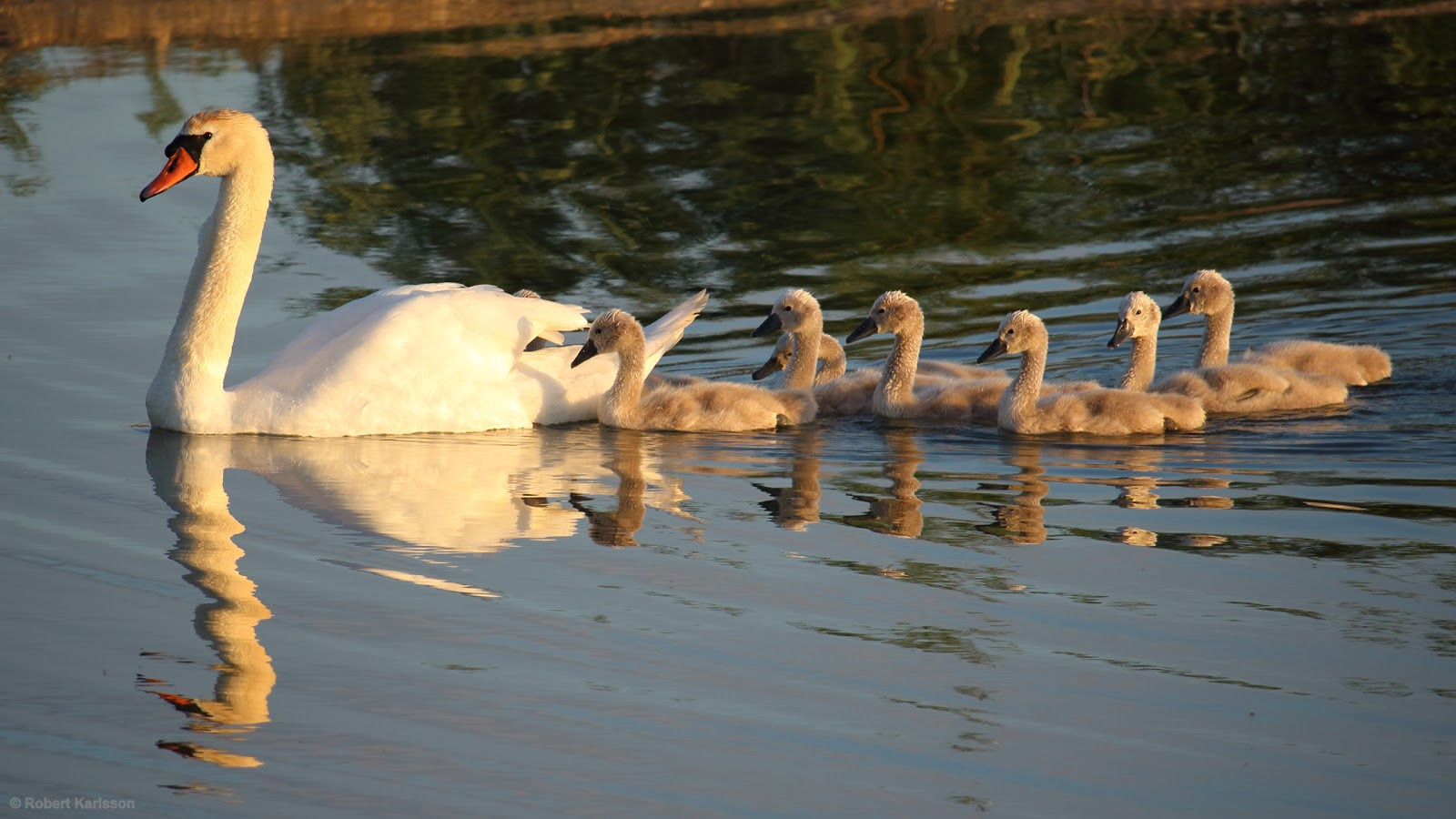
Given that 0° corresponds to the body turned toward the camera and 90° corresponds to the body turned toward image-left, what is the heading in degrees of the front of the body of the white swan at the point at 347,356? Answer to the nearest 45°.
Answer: approximately 90°
